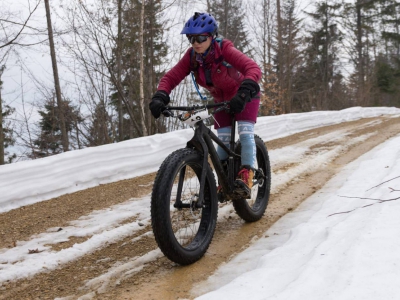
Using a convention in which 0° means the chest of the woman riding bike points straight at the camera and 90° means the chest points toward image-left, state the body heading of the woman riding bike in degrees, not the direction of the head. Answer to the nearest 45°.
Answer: approximately 45°

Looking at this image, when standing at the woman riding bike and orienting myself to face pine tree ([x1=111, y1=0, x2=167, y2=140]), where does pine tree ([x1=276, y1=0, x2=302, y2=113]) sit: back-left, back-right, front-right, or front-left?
front-right

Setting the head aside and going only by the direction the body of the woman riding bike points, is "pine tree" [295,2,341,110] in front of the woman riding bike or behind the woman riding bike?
behind

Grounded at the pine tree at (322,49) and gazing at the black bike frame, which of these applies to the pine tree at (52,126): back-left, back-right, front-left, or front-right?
front-right

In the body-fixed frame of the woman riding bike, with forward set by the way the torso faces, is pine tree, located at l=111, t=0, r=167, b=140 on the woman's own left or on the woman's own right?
on the woman's own right

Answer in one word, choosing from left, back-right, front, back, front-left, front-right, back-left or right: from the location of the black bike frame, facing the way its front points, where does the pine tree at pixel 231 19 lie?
back-right

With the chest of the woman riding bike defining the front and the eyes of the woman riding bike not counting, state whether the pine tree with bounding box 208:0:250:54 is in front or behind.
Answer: behind

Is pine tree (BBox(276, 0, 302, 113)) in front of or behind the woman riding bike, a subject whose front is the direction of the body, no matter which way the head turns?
behind

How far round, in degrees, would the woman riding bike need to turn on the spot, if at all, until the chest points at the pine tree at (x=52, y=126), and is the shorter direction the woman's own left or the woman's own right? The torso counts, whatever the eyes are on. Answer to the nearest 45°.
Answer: approximately 90° to the woman's own right

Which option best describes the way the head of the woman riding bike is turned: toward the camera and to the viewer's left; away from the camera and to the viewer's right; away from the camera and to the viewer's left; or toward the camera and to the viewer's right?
toward the camera and to the viewer's left

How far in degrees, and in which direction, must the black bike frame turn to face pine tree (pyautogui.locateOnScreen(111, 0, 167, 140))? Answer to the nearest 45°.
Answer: approximately 135° to its right

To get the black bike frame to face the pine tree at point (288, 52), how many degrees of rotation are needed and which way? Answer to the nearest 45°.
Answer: approximately 135° to its right

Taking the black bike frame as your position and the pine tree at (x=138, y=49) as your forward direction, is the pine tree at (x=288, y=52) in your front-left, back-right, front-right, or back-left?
front-right
